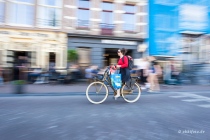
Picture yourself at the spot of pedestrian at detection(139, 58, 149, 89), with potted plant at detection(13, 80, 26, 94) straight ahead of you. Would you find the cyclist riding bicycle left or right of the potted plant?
left

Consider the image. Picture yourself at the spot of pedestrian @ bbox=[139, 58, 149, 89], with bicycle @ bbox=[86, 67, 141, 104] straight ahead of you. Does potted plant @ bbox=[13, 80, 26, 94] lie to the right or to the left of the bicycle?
right

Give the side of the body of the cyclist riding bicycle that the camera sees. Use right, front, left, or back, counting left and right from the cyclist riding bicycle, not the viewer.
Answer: left
